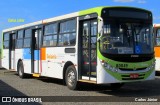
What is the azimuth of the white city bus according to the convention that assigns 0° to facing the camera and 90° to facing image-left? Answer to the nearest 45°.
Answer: approximately 315°
